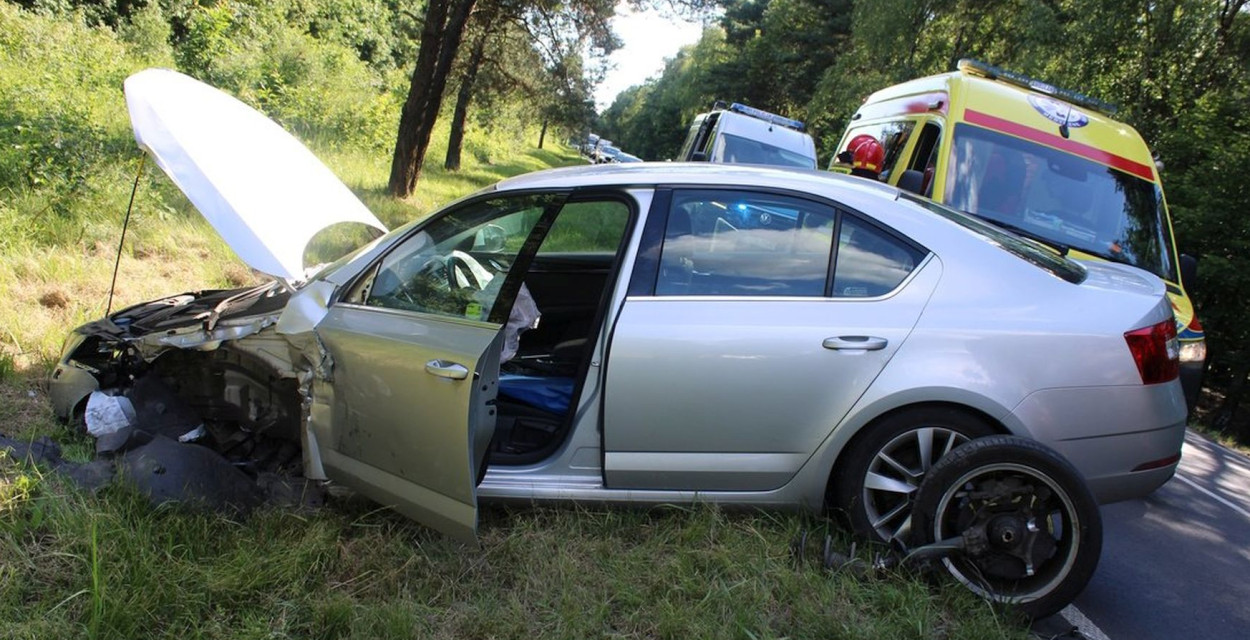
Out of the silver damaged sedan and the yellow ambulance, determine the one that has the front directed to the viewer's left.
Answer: the silver damaged sedan

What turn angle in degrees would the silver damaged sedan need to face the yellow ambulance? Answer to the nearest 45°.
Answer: approximately 135° to its right

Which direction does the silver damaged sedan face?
to the viewer's left

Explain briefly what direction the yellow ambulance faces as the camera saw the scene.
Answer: facing the viewer and to the right of the viewer

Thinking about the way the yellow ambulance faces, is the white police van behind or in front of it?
behind

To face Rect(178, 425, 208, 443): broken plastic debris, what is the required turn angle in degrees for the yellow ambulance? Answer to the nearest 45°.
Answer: approximately 90° to its right

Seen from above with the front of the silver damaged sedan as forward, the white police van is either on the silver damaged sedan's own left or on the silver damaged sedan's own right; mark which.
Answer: on the silver damaged sedan's own right

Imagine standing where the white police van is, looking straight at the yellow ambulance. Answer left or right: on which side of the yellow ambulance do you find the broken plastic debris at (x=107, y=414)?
right

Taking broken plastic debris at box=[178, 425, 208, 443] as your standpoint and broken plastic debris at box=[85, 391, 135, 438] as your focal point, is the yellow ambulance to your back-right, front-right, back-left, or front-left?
back-right

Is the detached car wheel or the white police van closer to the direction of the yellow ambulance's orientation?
the detached car wheel

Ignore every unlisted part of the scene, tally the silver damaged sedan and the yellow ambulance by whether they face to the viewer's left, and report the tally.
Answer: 1

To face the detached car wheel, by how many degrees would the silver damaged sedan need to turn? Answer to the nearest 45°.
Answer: approximately 180°
